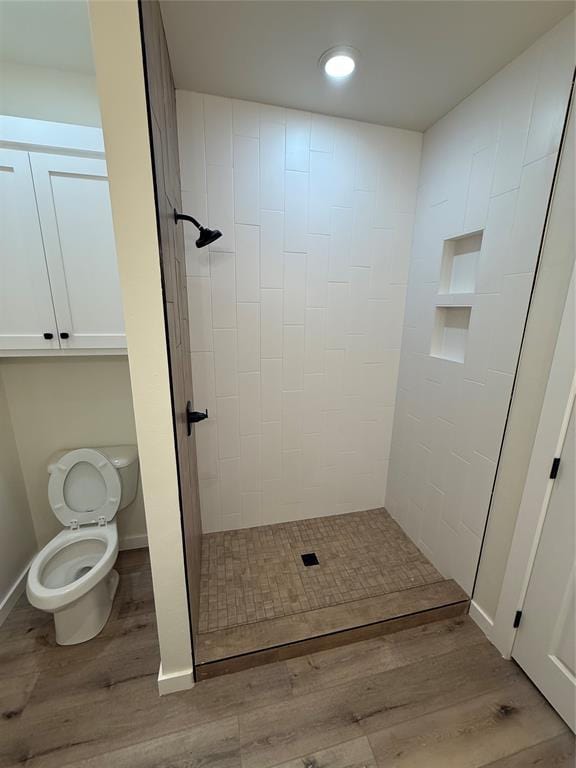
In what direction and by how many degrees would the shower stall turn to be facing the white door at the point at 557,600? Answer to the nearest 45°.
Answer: approximately 45° to its left

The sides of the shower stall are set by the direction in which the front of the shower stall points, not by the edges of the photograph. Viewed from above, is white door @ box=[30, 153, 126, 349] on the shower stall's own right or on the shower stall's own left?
on the shower stall's own right

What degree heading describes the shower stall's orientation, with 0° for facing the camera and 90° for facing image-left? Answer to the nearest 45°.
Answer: approximately 0°

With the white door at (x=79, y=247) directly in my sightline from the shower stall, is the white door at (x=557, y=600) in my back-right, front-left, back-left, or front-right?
back-left
